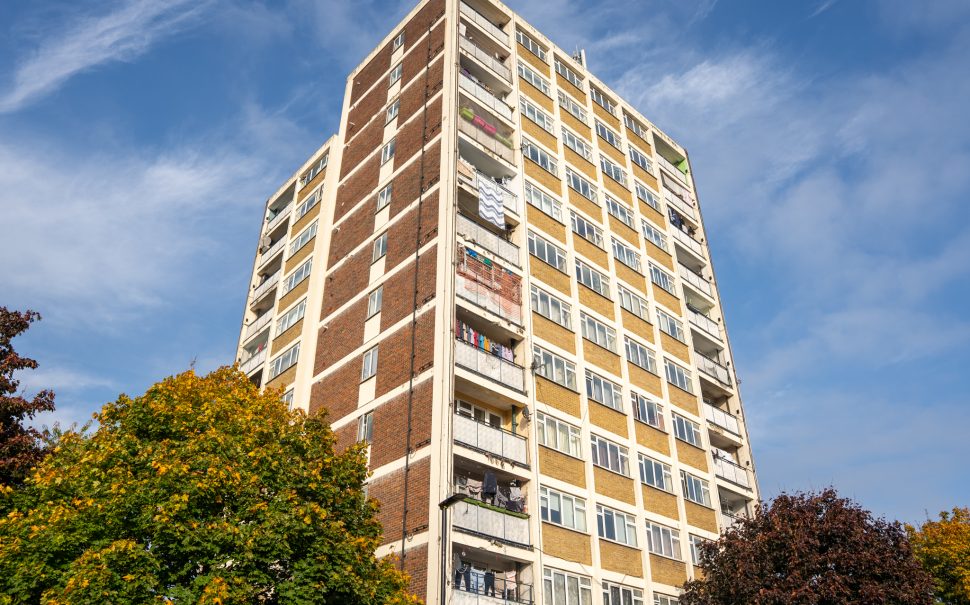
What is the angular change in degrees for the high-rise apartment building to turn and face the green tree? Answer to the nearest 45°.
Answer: approximately 90° to its right

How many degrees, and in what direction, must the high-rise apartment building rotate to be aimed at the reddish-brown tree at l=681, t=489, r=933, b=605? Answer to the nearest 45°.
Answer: approximately 45° to its left

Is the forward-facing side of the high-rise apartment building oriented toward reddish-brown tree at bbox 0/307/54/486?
no

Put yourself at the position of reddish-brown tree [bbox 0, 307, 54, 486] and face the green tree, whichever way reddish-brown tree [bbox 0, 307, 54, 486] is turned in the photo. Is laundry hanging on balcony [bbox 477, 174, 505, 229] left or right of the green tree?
left

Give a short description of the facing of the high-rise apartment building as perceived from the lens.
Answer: facing the viewer and to the right of the viewer

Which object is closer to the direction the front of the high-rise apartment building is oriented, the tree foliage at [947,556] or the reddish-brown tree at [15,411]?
the tree foliage
